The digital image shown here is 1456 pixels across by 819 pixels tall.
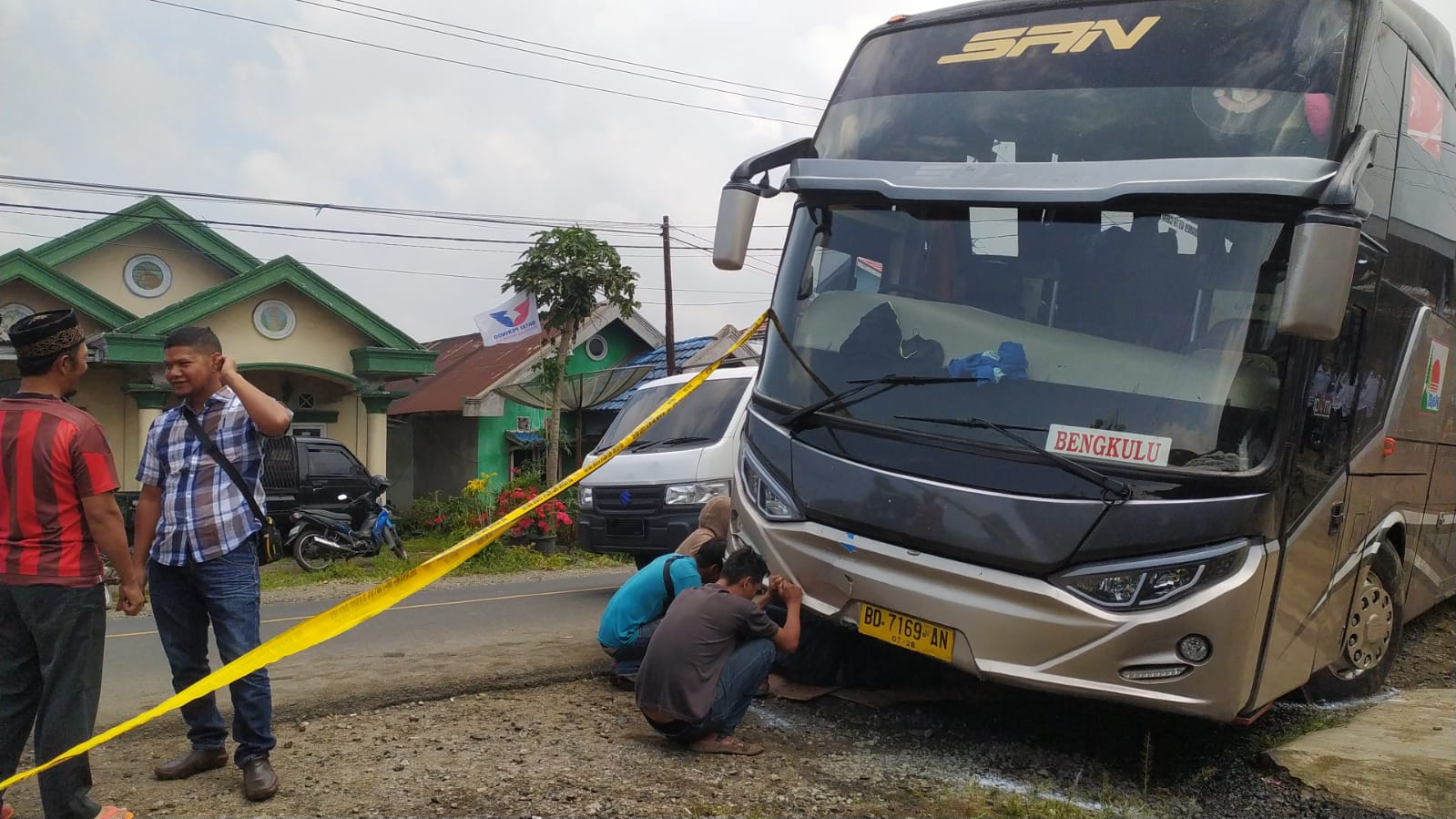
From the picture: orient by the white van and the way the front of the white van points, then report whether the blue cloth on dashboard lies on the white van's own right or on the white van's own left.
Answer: on the white van's own left

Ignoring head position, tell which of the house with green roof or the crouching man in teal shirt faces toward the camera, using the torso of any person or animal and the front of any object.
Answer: the house with green roof

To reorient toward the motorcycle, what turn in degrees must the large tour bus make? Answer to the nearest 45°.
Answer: approximately 90° to its right

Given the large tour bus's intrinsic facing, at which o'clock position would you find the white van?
The white van is roughly at 3 o'clock from the large tour bus.

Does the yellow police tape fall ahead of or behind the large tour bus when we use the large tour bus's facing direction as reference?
ahead

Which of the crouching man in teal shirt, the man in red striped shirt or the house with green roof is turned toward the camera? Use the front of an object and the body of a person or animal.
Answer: the house with green roof

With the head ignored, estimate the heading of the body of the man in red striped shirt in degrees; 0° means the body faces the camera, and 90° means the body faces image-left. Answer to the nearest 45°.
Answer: approximately 225°

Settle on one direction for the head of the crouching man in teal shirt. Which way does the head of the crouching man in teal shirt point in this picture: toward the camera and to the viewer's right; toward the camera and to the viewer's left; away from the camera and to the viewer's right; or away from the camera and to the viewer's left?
away from the camera and to the viewer's right

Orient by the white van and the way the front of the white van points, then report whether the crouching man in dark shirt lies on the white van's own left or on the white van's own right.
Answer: on the white van's own left

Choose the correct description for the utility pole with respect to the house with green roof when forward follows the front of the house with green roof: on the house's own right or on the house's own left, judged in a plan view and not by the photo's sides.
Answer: on the house's own left

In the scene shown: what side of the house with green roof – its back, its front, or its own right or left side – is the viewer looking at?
front

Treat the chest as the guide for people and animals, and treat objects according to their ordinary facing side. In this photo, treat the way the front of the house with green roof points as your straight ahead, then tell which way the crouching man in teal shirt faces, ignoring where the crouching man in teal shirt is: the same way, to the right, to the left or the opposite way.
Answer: to the left

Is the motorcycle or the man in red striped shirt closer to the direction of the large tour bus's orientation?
the man in red striped shirt

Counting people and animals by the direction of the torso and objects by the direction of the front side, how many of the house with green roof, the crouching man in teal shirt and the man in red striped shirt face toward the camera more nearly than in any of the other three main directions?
1

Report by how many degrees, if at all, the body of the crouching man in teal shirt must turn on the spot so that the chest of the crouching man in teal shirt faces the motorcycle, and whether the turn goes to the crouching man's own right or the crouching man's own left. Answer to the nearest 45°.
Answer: approximately 90° to the crouching man's own left

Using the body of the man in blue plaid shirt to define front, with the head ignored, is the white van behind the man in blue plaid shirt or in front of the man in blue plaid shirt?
behind

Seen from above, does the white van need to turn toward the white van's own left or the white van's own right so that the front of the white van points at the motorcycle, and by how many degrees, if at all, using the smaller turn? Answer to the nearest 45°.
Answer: approximately 90° to the white van's own right

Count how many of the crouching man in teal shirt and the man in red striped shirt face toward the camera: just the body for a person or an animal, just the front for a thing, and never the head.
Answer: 0

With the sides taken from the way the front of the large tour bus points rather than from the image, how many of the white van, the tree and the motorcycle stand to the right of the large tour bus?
3
